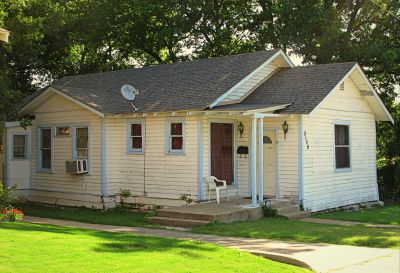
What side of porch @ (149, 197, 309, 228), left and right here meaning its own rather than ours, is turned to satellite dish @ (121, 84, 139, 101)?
right

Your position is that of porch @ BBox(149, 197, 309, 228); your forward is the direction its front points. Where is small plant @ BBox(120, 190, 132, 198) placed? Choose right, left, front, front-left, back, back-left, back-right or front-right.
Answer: right

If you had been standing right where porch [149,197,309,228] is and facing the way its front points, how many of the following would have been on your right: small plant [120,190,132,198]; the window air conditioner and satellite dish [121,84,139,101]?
3

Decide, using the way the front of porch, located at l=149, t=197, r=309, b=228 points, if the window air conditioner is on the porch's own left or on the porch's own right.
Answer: on the porch's own right

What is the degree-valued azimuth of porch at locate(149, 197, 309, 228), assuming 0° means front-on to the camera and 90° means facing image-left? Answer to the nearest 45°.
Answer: approximately 45°

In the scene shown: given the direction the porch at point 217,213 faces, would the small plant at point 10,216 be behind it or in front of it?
in front
